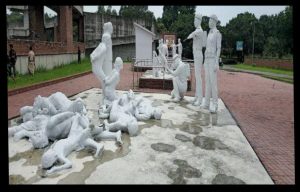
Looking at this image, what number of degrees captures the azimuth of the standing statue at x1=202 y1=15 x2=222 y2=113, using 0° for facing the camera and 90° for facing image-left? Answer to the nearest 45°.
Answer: approximately 45°

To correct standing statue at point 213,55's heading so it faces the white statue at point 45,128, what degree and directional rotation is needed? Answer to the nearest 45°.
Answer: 0° — it already faces it

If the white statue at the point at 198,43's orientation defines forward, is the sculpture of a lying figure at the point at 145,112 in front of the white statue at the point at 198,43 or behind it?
in front

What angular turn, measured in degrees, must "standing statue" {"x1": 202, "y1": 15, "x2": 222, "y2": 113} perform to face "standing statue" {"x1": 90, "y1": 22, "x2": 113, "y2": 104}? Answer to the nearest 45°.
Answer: approximately 45° to its right

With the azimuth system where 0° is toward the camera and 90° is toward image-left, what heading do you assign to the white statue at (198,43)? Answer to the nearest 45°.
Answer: approximately 45°

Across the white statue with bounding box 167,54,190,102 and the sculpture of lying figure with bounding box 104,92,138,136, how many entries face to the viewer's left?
1

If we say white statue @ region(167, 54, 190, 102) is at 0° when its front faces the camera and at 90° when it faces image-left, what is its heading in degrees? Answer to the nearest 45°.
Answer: approximately 90°
